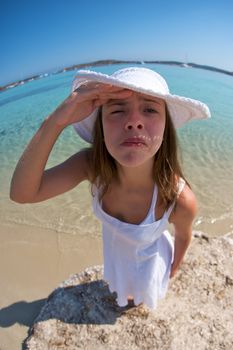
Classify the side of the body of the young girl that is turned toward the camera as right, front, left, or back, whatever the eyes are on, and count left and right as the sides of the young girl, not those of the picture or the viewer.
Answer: front
